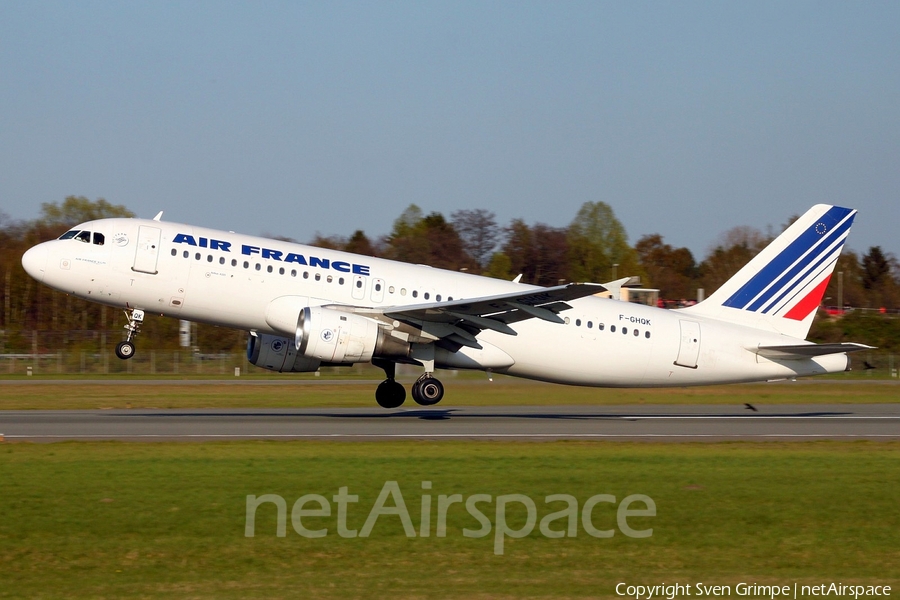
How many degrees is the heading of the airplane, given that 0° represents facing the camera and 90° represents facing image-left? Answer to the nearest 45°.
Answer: approximately 90°
